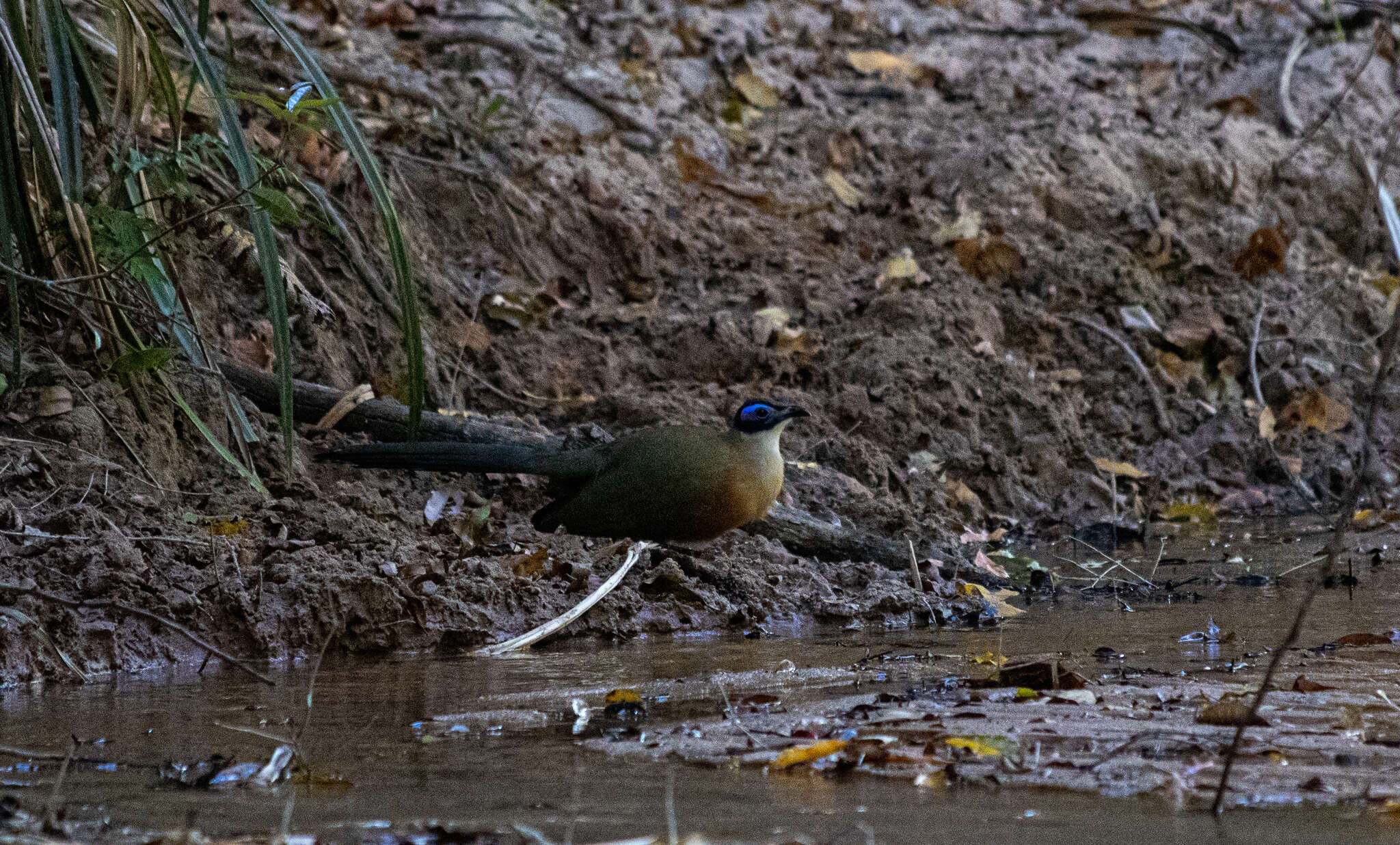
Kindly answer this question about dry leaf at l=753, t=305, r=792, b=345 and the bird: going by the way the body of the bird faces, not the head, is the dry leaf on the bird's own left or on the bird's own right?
on the bird's own left

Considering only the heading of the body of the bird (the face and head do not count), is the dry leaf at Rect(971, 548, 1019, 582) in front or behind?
in front

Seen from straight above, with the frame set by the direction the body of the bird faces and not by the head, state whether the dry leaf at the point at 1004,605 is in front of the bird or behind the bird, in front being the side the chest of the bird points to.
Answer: in front

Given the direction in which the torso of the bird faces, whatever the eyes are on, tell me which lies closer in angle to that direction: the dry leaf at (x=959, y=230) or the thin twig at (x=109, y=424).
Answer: the dry leaf

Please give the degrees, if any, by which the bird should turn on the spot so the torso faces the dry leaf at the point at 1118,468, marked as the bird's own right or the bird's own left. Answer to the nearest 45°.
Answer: approximately 45° to the bird's own left

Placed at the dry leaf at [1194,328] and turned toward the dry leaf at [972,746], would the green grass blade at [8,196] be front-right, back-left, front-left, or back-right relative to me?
front-right

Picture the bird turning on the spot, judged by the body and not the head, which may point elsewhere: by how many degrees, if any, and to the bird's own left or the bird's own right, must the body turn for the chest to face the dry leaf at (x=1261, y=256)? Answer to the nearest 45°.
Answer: approximately 45° to the bird's own left

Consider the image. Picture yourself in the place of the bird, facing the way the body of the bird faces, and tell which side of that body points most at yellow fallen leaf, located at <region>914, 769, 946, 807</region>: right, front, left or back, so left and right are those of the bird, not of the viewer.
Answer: right

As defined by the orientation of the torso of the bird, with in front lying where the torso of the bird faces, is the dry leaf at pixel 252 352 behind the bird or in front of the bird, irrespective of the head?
behind

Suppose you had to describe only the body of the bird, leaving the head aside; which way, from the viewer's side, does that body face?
to the viewer's right

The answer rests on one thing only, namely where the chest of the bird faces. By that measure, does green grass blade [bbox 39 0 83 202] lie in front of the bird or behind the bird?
behind

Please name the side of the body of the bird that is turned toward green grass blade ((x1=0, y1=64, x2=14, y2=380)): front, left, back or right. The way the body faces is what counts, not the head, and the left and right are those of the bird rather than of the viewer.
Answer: back

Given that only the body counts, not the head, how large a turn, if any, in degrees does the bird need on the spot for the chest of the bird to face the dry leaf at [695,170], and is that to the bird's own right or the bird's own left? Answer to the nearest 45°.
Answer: approximately 90° to the bird's own left

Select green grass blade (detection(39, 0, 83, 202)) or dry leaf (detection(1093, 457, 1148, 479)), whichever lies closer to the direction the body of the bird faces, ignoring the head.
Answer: the dry leaf

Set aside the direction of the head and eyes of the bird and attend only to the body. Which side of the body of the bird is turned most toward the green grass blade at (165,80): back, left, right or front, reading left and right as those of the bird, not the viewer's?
back

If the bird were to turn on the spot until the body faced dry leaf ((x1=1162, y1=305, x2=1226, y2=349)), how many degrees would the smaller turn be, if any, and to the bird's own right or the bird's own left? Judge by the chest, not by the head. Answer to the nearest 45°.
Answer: approximately 45° to the bird's own left

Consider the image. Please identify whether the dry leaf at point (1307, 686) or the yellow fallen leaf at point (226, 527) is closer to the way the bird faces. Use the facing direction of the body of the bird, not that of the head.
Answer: the dry leaf

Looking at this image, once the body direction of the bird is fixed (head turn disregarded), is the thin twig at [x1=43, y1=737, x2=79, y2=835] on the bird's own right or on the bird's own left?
on the bird's own right
